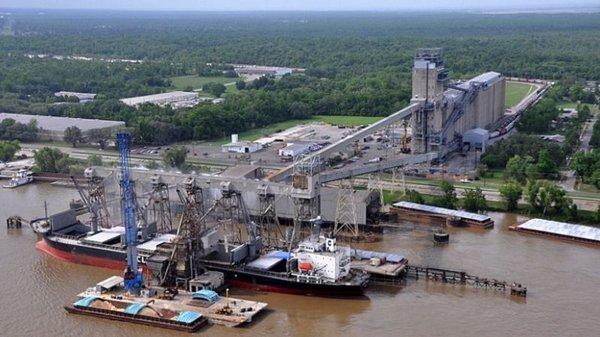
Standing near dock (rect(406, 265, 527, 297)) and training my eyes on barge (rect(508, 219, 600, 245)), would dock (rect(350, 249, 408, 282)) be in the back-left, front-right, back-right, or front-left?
back-left

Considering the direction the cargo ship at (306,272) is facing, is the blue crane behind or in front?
in front

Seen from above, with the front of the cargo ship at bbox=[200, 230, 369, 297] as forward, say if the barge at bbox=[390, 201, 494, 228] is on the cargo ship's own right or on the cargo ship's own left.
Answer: on the cargo ship's own right

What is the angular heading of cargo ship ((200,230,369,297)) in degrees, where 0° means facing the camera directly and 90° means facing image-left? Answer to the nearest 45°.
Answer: approximately 135°

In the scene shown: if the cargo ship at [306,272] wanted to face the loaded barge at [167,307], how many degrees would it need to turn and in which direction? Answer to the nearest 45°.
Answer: approximately 45° to its left
